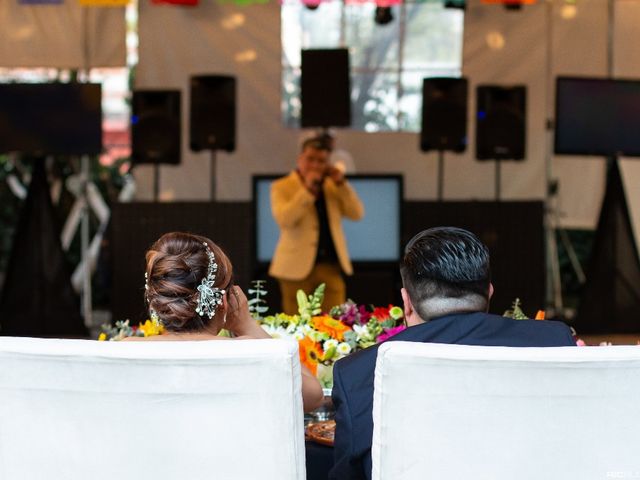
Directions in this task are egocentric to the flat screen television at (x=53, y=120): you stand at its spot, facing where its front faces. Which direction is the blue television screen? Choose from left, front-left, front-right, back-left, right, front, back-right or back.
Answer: left

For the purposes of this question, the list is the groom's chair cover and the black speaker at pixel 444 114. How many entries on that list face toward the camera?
1

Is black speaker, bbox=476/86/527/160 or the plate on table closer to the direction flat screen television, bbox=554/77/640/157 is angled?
the plate on table

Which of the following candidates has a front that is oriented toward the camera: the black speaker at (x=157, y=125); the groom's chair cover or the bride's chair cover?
the black speaker

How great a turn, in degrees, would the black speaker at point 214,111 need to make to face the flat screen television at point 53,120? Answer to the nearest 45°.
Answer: approximately 90° to its right

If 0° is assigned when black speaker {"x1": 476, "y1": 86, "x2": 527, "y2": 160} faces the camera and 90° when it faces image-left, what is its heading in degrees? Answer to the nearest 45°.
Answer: approximately 0°

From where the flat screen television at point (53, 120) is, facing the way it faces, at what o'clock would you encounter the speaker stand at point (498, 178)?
The speaker stand is roughly at 9 o'clock from the flat screen television.

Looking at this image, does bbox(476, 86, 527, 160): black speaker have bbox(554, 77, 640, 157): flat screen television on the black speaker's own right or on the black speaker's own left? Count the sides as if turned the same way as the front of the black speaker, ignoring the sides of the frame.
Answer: on the black speaker's own left

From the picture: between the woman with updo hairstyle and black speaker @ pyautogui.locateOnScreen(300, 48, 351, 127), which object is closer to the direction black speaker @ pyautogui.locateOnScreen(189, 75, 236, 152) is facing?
the woman with updo hairstyle

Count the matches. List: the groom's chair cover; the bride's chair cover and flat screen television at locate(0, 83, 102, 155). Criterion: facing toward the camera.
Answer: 1

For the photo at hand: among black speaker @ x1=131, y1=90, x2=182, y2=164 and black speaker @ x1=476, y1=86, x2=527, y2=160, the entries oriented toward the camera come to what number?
2

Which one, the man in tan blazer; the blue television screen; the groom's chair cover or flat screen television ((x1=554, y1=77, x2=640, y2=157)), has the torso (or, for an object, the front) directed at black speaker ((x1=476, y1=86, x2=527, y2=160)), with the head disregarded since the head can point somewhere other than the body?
the groom's chair cover

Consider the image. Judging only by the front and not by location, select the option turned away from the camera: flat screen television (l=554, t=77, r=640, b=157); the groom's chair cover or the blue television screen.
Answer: the groom's chair cover

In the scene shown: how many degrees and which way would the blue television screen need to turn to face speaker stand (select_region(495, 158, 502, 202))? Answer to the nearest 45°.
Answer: approximately 90° to its left
